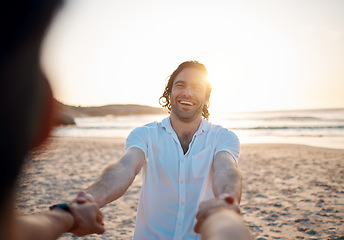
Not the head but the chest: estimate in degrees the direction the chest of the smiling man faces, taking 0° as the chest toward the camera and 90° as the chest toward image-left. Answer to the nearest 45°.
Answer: approximately 0°

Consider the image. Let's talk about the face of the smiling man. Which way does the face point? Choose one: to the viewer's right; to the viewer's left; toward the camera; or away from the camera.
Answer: toward the camera
